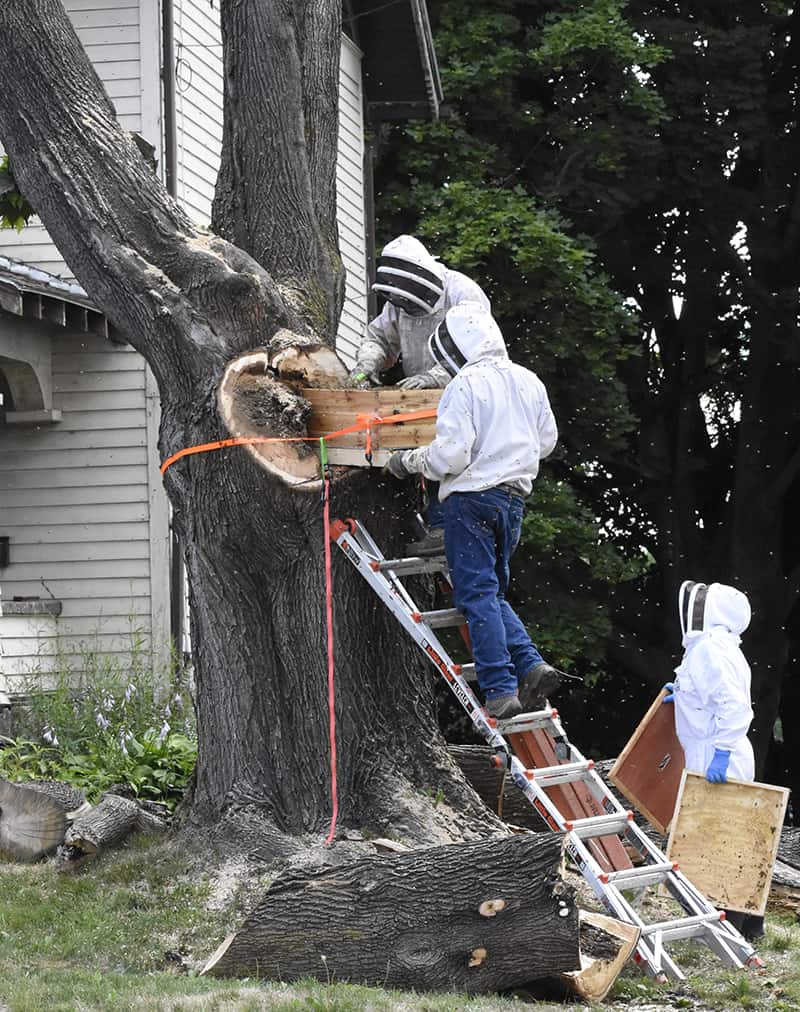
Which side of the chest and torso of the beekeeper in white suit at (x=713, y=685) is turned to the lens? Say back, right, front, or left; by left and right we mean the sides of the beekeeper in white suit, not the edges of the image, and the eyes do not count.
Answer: left

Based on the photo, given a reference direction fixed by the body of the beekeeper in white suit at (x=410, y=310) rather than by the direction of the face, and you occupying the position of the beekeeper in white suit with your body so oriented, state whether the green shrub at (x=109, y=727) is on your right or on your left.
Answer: on your right

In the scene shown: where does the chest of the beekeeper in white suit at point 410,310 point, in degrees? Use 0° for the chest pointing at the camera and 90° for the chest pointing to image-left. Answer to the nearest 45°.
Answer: approximately 45°
